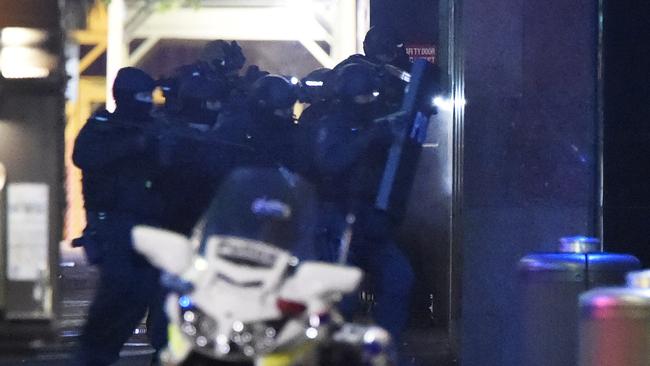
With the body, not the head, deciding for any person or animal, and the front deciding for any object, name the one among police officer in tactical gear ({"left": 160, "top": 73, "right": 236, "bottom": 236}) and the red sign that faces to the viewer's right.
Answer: the police officer in tactical gear

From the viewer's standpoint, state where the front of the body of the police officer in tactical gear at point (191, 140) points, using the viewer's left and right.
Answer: facing to the right of the viewer

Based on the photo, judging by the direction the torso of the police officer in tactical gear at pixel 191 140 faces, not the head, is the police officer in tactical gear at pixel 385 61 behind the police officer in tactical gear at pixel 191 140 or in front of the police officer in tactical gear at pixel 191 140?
in front

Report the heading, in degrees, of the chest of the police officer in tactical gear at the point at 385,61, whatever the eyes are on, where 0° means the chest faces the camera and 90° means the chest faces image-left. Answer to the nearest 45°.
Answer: approximately 270°

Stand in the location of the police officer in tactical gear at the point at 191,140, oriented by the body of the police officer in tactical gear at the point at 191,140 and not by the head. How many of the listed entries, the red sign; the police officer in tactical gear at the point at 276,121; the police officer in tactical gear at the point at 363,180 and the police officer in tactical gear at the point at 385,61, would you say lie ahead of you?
4

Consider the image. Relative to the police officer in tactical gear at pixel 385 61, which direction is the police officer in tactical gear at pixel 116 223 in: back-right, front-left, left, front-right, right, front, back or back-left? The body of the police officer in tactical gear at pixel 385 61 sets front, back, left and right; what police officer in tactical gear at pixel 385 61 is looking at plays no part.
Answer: back

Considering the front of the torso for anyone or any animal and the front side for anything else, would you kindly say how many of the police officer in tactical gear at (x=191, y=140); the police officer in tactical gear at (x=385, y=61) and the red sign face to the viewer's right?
2

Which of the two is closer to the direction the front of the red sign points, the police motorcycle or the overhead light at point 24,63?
the police motorcycle

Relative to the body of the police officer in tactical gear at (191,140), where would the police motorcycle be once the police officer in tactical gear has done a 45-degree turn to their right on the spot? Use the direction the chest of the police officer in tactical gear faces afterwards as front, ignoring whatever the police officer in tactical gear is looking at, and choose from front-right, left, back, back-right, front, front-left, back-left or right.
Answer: front-right

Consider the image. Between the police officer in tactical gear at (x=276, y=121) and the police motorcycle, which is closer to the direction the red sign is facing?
the police motorcycle

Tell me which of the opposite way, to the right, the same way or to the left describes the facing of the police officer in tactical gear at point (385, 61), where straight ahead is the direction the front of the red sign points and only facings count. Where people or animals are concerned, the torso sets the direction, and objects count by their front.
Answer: to the left

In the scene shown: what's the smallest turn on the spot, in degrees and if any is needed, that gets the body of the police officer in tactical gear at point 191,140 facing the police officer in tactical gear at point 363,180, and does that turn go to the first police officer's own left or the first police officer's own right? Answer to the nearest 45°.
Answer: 0° — they already face them
